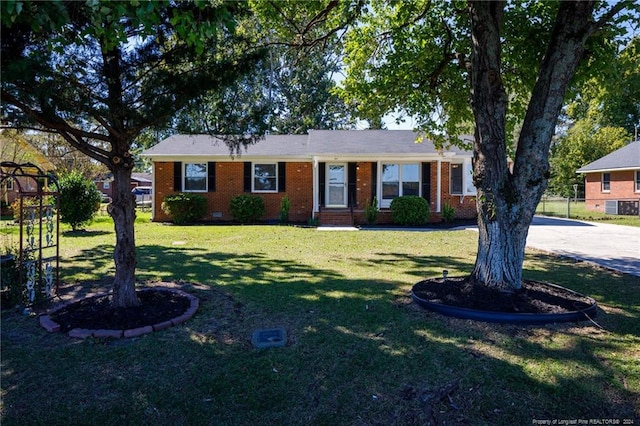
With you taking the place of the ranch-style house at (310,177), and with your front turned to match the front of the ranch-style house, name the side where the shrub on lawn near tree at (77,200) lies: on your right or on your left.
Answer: on your right

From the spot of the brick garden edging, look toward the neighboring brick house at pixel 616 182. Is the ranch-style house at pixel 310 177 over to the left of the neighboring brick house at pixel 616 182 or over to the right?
left

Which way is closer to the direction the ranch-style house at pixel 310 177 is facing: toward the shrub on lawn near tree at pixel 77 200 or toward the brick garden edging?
the brick garden edging

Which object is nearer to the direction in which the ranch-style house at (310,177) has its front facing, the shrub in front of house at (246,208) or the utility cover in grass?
the utility cover in grass

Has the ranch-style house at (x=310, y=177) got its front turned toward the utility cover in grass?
yes

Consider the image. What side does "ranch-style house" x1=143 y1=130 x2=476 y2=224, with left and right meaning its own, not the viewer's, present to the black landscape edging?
front

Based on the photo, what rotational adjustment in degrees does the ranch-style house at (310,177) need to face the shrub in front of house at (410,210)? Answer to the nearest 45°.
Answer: approximately 45° to its left

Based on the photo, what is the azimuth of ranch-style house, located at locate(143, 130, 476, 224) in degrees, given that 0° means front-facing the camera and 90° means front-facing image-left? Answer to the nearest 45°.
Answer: approximately 0°

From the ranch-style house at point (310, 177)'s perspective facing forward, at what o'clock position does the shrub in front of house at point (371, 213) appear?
The shrub in front of house is roughly at 10 o'clock from the ranch-style house.
